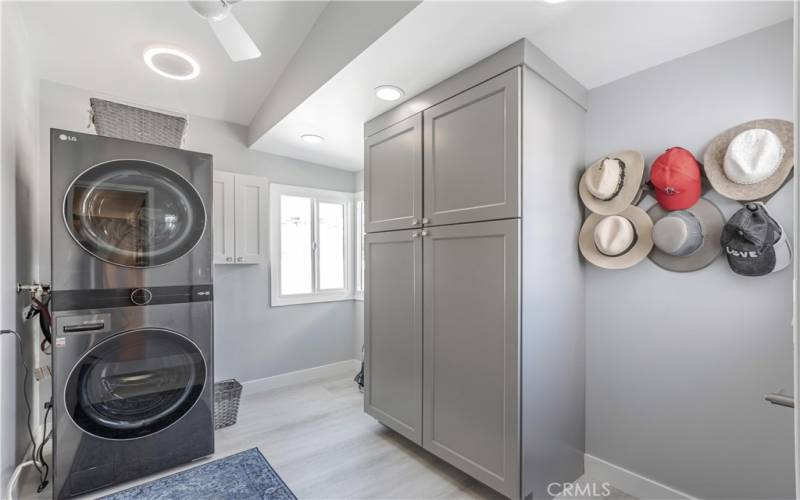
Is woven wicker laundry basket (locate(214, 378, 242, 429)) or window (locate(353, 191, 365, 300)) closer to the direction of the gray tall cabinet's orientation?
the woven wicker laundry basket

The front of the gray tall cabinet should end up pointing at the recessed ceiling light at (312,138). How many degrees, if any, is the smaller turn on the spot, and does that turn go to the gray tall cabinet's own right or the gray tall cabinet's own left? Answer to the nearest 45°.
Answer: approximately 90° to the gray tall cabinet's own right

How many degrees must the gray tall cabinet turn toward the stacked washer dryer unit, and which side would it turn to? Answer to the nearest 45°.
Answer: approximately 45° to its right

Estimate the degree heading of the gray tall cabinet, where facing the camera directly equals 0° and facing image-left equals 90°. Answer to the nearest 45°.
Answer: approximately 45°

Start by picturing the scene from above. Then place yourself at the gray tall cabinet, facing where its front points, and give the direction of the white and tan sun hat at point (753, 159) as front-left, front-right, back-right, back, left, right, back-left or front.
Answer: back-left

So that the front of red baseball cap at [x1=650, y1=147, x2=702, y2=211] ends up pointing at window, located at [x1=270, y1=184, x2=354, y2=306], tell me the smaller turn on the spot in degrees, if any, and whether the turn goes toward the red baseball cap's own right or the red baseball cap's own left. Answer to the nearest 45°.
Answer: approximately 90° to the red baseball cap's own right

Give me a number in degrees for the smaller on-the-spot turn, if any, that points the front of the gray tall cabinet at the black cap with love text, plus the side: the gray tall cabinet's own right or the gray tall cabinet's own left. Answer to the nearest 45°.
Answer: approximately 135° to the gray tall cabinet's own left
